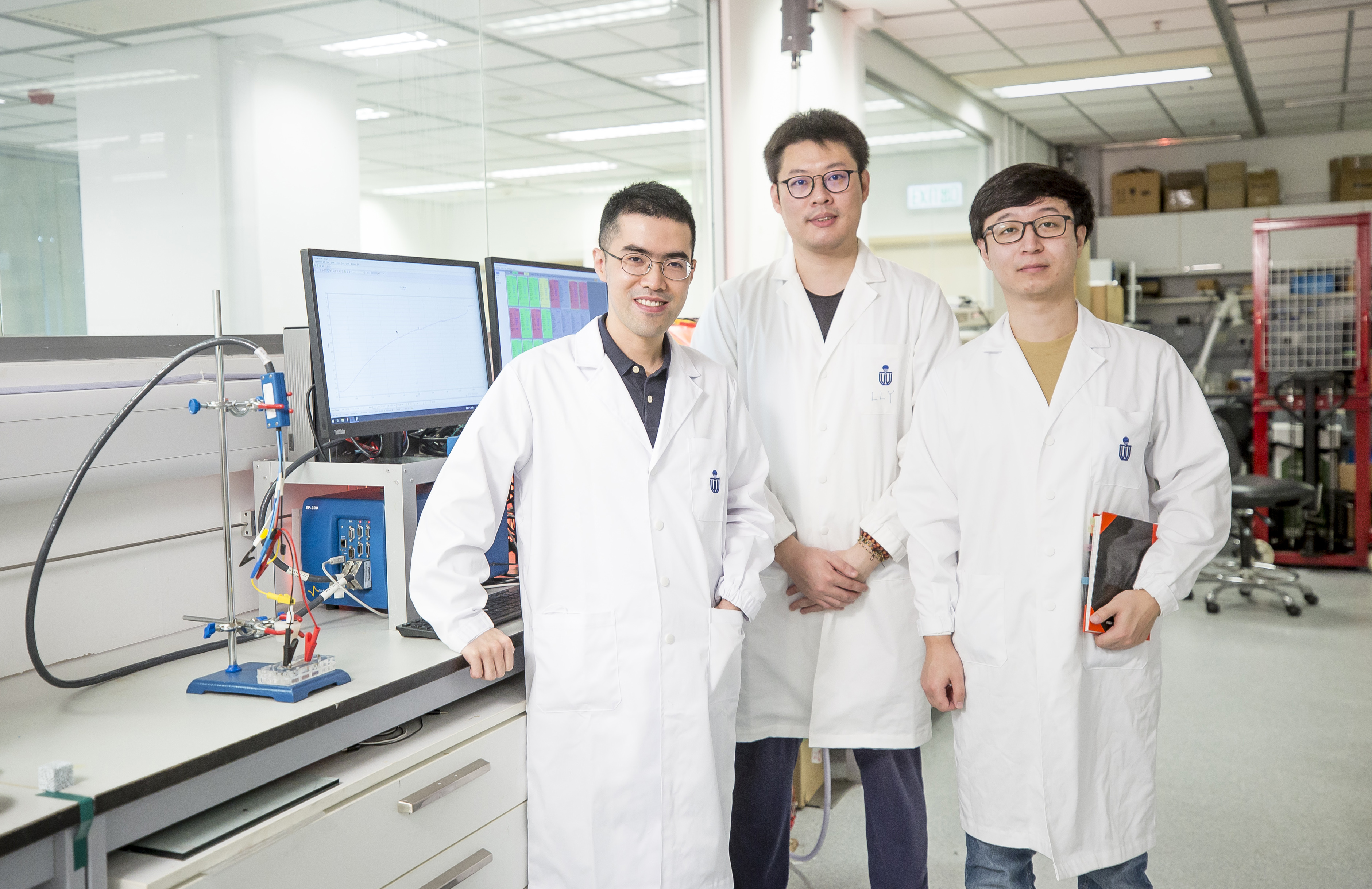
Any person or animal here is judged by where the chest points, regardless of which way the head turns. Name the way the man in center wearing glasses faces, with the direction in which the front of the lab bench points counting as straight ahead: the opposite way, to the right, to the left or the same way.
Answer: to the right

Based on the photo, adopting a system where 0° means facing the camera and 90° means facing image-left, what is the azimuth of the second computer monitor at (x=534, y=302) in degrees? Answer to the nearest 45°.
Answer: approximately 315°

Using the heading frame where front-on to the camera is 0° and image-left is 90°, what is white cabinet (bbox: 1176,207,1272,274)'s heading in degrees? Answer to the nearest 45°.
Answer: approximately 0°

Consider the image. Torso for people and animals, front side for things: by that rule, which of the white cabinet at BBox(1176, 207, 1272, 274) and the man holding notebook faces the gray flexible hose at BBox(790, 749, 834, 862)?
the white cabinet

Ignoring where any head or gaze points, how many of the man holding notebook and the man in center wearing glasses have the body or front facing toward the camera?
2

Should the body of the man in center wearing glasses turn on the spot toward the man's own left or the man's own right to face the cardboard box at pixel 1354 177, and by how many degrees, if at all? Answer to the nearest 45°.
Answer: approximately 135° to the man's own left

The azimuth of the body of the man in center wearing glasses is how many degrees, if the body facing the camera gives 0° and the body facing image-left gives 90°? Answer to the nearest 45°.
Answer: approximately 0°

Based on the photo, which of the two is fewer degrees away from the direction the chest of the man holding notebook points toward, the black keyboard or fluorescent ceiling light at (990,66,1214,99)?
the black keyboard

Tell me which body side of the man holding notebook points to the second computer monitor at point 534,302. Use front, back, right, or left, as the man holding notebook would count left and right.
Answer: right
